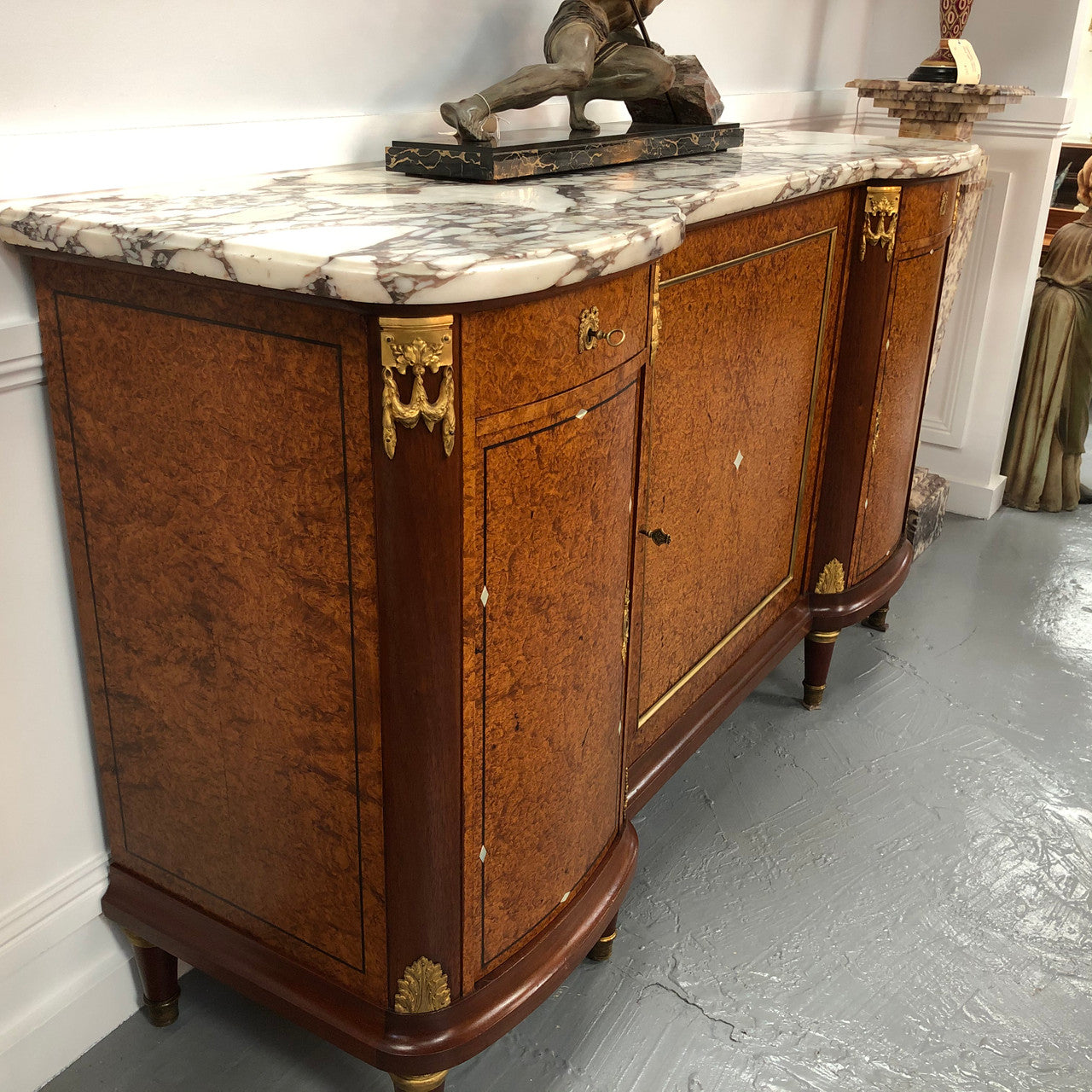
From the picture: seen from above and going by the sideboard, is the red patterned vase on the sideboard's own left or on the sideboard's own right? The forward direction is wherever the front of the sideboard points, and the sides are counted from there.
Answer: on the sideboard's own left

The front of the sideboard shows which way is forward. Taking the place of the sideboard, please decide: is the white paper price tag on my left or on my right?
on my left

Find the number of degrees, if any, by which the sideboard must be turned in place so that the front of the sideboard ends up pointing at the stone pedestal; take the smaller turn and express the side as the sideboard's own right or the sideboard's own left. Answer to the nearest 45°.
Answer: approximately 90° to the sideboard's own left

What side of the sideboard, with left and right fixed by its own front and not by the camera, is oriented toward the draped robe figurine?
left

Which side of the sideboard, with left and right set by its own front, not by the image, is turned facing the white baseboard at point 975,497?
left

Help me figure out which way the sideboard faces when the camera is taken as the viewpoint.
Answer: facing the viewer and to the right of the viewer
